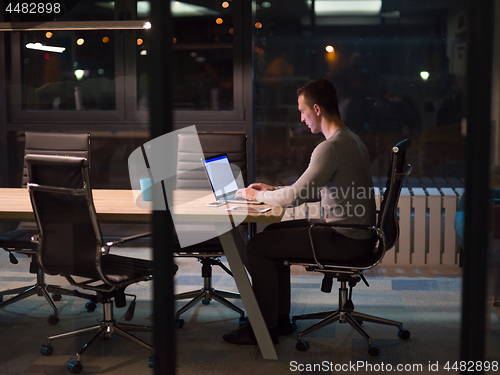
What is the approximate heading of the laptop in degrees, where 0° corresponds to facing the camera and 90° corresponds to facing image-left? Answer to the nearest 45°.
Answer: approximately 315°

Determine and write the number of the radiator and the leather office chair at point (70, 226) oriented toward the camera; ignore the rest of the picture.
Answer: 1

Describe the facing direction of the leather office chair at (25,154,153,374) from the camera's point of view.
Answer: facing away from the viewer and to the right of the viewer

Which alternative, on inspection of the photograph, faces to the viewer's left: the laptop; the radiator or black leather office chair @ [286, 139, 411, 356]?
the black leather office chair

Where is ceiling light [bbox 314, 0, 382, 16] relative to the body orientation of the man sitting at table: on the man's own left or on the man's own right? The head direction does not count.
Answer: on the man's own right

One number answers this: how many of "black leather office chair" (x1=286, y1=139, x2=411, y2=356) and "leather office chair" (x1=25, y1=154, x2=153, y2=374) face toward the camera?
0

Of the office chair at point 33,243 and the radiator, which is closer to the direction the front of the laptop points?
the radiator

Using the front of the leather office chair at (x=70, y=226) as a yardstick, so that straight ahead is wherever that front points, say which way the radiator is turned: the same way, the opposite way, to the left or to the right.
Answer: the opposite way

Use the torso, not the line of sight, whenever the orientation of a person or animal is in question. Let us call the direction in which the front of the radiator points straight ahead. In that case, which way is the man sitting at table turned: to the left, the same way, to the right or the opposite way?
to the right

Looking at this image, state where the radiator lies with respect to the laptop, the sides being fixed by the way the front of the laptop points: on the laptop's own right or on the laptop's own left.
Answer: on the laptop's own left

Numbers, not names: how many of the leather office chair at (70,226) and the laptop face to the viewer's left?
0

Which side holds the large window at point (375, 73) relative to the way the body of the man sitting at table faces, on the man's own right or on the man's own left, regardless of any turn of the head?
on the man's own right

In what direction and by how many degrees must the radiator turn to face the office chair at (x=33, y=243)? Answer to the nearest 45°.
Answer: approximately 45° to its right

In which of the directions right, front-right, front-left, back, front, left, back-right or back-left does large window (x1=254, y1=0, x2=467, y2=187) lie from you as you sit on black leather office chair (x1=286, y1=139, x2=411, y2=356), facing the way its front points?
right

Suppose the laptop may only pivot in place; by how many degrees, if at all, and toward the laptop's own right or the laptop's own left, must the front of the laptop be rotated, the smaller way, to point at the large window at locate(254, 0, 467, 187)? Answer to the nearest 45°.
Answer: approximately 90° to the laptop's own left

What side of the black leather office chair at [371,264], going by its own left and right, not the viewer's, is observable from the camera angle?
left

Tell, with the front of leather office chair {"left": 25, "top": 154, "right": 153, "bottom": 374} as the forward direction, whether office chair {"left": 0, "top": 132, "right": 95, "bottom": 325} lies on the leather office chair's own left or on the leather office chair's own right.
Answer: on the leather office chair's own left
